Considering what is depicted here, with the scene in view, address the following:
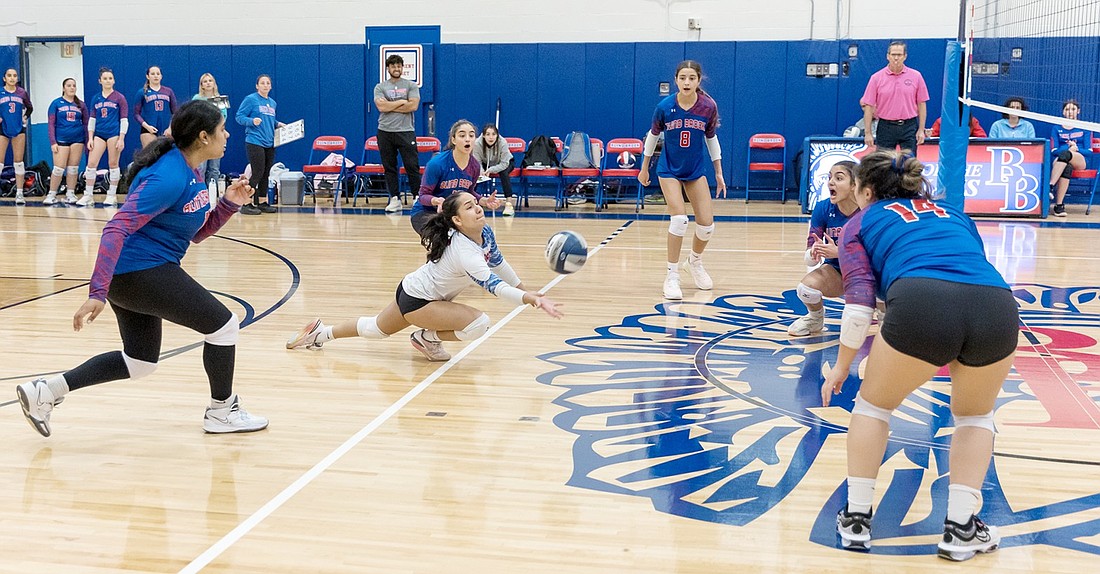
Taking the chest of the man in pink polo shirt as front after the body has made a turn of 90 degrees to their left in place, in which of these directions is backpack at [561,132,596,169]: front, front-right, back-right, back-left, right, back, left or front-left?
back-left

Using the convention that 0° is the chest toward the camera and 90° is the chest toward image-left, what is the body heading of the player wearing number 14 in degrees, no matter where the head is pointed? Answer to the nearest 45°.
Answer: approximately 135°

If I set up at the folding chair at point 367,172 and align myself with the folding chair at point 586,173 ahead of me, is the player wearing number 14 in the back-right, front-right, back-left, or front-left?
front-right

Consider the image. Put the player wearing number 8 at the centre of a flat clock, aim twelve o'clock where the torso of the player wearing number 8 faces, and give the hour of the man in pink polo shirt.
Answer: The man in pink polo shirt is roughly at 7 o'clock from the player wearing number 8.

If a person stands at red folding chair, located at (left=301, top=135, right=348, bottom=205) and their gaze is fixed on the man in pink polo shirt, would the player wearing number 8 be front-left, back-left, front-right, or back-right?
front-right

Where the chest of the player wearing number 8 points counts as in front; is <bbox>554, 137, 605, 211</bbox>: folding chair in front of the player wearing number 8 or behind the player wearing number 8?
behind

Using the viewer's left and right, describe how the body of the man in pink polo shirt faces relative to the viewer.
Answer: facing the viewer

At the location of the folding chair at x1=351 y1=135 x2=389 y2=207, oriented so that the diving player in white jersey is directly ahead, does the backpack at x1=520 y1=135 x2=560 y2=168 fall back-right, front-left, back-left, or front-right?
front-left

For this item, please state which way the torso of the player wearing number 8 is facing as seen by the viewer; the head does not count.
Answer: toward the camera

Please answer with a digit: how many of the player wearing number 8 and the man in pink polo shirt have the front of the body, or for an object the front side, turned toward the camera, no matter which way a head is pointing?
2
